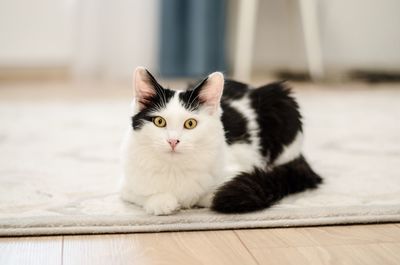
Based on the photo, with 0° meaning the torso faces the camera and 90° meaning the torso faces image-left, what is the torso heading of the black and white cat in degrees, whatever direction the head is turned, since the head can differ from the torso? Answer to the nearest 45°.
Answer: approximately 45°
